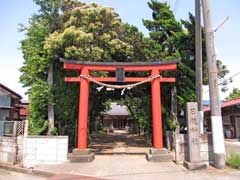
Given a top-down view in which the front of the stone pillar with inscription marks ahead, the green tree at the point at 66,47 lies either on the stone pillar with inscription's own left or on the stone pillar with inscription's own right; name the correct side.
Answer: on the stone pillar with inscription's own right

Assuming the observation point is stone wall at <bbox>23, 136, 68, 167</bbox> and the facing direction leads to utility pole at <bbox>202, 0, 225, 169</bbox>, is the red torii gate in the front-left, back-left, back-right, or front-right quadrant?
front-left

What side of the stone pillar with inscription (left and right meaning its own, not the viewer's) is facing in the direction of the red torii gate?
right

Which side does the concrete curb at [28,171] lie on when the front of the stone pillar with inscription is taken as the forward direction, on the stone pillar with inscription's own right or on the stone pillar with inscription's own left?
on the stone pillar with inscription's own right

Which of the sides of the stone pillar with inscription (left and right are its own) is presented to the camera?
front

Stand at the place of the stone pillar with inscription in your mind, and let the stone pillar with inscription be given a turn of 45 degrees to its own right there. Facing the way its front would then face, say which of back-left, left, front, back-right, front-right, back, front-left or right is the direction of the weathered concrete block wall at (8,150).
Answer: front-right
